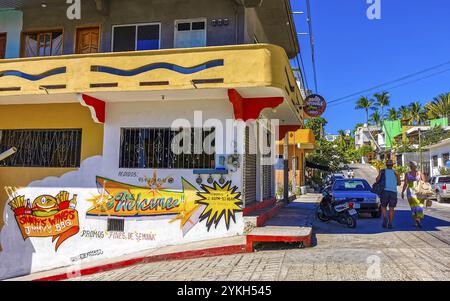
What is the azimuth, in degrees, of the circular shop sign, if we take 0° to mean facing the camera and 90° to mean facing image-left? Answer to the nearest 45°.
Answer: approximately 0°

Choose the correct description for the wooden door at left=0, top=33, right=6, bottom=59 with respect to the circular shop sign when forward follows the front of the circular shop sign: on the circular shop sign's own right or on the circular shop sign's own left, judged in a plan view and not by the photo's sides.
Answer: on the circular shop sign's own right

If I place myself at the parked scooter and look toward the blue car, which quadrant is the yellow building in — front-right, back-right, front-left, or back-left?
back-left
